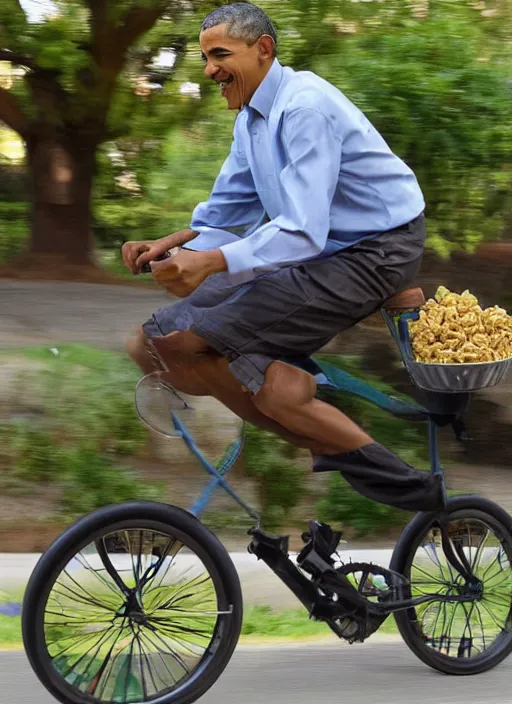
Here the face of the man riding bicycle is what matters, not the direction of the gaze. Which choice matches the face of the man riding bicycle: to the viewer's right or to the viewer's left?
to the viewer's left

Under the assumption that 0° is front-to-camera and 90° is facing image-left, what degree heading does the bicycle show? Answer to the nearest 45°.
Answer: approximately 90°

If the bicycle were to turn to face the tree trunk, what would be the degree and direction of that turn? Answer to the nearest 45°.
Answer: approximately 90° to its right
